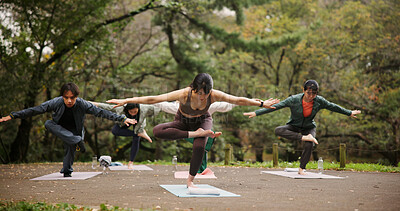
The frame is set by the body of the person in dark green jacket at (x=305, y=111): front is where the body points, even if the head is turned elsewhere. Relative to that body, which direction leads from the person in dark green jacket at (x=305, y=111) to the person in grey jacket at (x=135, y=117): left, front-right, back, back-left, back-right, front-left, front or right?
right

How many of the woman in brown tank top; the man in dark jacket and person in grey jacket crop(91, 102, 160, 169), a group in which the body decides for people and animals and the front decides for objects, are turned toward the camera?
3

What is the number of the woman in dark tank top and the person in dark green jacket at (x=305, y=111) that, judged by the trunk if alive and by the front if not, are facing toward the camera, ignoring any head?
2

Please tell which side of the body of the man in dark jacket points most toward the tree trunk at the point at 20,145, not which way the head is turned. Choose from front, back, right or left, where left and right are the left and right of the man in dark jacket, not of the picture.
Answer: back

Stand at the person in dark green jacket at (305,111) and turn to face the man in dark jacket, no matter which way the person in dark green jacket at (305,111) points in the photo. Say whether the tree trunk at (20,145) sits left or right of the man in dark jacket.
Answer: right

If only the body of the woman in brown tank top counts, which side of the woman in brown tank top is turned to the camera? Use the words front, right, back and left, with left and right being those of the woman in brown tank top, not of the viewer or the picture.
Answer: front

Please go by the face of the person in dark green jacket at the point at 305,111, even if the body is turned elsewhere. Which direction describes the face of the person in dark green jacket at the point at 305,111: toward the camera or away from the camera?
toward the camera

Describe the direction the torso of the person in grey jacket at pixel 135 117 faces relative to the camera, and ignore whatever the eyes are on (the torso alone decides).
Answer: toward the camera

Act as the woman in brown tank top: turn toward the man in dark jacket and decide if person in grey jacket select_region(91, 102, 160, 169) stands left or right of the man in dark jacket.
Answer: right

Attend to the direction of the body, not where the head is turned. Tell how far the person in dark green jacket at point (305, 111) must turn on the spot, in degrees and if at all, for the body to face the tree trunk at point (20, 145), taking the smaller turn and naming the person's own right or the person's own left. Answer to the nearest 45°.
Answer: approximately 90° to the person's own right

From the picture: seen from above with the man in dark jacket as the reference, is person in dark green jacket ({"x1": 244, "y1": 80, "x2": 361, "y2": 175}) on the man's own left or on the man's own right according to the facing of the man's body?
on the man's own left

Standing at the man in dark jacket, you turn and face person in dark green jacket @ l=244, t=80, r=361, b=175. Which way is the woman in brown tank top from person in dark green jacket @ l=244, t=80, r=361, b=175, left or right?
right

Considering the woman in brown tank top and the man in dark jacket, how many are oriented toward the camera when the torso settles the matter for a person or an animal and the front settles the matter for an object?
2

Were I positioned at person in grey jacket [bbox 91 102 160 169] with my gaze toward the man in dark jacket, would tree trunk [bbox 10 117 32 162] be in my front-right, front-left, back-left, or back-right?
back-right
